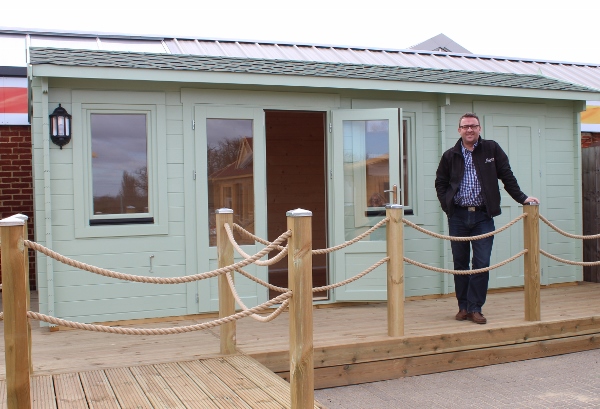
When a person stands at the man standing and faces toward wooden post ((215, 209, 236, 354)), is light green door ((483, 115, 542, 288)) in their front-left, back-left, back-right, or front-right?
back-right

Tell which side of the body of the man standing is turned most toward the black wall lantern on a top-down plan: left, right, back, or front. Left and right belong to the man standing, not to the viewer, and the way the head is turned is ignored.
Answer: right

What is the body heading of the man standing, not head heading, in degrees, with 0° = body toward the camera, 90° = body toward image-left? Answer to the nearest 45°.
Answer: approximately 0°

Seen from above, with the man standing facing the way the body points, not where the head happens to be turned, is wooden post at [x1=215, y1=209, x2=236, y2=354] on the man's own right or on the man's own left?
on the man's own right

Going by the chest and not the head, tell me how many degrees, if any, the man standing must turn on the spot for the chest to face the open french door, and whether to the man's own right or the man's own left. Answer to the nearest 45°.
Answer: approximately 135° to the man's own right

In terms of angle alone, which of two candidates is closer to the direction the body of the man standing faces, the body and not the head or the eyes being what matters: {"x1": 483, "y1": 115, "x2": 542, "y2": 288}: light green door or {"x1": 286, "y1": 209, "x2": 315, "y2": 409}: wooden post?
the wooden post

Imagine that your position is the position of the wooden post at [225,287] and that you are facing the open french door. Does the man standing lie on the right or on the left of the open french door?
right

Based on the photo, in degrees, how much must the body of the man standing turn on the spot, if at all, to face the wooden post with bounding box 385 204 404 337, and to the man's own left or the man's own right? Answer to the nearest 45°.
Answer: approximately 45° to the man's own right

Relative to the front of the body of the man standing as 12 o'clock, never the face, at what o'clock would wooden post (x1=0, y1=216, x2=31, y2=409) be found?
The wooden post is roughly at 1 o'clock from the man standing.
